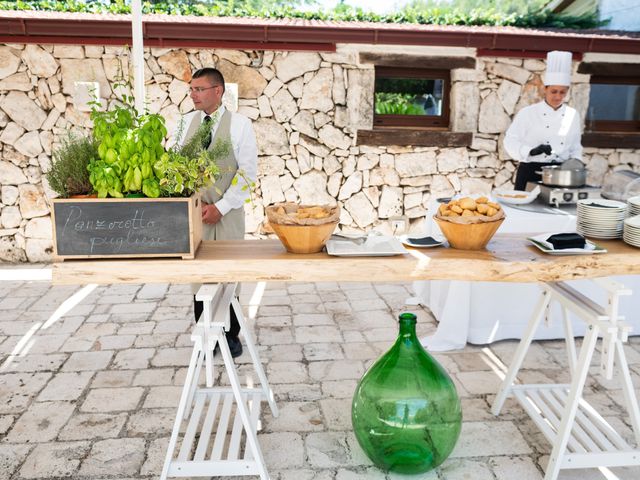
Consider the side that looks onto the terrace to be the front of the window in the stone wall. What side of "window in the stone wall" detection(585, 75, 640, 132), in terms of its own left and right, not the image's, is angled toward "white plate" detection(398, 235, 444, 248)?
front

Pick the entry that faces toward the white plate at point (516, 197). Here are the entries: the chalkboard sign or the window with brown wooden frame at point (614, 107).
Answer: the window with brown wooden frame

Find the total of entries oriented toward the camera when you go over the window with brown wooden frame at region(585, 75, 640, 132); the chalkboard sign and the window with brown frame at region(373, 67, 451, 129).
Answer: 3

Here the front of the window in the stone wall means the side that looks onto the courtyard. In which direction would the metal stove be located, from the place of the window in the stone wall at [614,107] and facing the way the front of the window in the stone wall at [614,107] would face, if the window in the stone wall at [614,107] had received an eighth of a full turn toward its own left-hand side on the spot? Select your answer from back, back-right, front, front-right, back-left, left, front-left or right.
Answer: front-right

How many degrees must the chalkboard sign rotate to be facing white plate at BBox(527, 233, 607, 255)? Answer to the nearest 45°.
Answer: approximately 90° to its left

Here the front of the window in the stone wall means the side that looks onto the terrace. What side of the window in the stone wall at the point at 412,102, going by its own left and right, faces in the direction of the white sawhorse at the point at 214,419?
front

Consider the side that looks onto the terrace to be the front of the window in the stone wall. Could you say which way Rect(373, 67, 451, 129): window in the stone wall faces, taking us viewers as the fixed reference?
facing the viewer

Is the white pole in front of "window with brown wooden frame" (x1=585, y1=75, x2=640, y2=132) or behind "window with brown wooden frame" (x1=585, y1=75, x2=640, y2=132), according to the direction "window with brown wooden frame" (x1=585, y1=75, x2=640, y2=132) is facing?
in front

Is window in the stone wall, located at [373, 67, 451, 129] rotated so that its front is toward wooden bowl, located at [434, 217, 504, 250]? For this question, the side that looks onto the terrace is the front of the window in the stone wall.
yes

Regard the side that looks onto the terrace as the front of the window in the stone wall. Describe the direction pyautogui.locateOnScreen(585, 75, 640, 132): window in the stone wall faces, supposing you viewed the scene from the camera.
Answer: facing the viewer

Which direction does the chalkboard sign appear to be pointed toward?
toward the camera

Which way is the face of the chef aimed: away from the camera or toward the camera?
toward the camera

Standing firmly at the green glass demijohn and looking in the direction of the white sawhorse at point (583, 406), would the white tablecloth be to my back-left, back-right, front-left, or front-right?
front-left

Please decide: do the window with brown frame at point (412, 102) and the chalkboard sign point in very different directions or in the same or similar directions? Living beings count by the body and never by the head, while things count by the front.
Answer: same or similar directions

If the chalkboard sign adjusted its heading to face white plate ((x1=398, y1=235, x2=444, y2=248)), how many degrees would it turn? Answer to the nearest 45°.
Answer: approximately 90° to its left

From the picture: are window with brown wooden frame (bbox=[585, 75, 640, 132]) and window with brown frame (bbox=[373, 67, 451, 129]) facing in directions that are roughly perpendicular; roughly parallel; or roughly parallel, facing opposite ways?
roughly parallel

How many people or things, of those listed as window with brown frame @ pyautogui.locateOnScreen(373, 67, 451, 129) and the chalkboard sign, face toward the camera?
2

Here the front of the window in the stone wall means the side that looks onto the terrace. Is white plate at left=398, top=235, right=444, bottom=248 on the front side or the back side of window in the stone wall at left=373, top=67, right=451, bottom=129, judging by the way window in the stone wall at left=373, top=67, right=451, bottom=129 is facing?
on the front side
